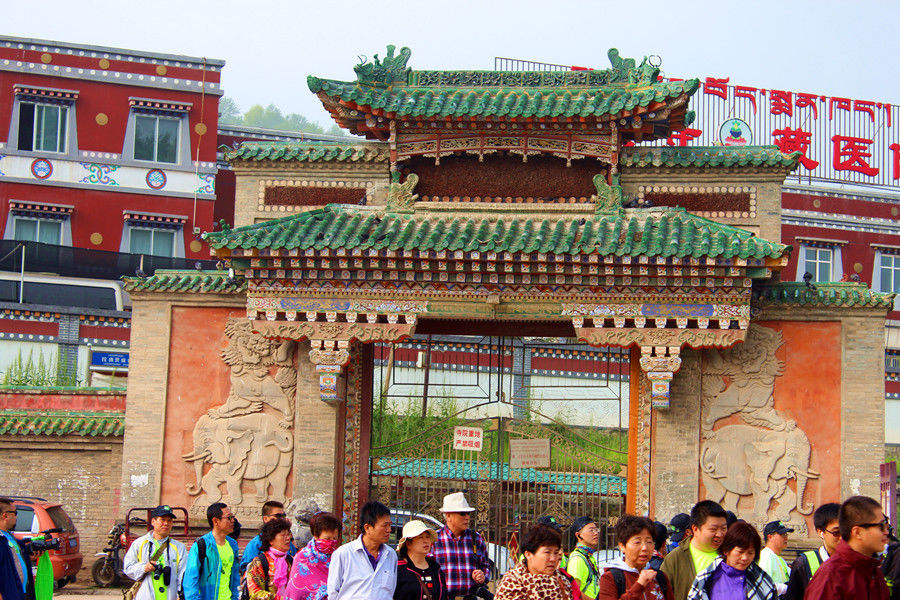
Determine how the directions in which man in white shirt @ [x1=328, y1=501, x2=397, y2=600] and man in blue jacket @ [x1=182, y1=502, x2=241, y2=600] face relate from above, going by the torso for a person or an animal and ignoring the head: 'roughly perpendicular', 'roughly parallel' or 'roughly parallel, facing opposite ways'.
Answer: roughly parallel

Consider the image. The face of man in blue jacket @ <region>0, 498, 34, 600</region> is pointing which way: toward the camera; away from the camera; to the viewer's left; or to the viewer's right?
to the viewer's right

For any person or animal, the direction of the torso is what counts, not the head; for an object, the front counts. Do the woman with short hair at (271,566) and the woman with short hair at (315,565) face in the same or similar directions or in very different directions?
same or similar directions

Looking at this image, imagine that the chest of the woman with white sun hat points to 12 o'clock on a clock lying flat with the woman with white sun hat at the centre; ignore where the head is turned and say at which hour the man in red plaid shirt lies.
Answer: The man in red plaid shirt is roughly at 8 o'clock from the woman with white sun hat.

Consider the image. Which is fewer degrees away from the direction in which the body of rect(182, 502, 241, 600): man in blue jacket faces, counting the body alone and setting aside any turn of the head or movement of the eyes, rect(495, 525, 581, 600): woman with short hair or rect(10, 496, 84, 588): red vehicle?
the woman with short hair

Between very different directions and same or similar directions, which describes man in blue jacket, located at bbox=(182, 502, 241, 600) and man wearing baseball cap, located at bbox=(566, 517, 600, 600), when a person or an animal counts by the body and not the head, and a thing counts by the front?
same or similar directions

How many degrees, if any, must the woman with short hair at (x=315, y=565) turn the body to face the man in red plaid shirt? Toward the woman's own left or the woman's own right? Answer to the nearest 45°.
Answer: approximately 45° to the woman's own left

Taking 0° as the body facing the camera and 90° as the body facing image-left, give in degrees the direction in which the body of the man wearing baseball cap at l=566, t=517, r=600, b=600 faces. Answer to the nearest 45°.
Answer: approximately 315°

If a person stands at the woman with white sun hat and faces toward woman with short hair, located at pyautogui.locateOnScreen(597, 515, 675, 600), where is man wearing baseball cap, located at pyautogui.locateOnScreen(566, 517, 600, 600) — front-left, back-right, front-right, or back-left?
front-left

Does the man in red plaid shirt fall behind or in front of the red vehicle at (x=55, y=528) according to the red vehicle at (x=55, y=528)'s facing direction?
behind

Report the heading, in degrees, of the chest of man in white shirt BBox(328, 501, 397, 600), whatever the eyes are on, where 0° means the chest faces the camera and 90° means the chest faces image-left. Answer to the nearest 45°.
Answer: approximately 315°

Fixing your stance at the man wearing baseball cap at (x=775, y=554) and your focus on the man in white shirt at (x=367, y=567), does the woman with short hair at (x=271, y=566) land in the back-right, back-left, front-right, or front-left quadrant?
front-right

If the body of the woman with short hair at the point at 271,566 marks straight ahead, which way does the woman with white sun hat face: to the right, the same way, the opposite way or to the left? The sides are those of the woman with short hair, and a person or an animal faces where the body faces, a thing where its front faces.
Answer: the same way

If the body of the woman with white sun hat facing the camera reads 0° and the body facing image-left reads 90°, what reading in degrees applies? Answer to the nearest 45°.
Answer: approximately 315°

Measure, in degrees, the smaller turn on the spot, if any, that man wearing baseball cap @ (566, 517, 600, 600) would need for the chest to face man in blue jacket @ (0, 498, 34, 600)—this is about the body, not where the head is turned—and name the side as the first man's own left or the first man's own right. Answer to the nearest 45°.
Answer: approximately 135° to the first man's own right

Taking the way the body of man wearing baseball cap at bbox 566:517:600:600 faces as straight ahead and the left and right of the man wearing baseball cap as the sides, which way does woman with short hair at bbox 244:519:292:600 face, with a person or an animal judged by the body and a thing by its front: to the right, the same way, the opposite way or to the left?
the same way
